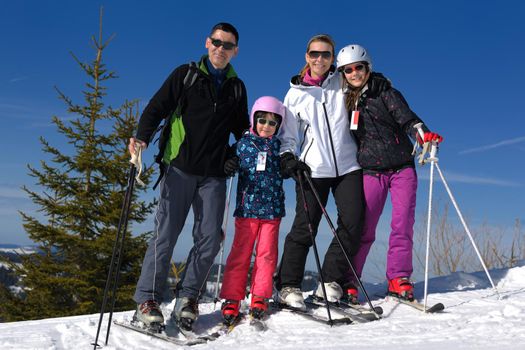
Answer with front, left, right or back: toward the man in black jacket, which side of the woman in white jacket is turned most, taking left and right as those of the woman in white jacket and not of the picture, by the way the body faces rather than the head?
right

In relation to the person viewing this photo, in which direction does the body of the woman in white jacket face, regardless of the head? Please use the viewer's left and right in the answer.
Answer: facing the viewer
